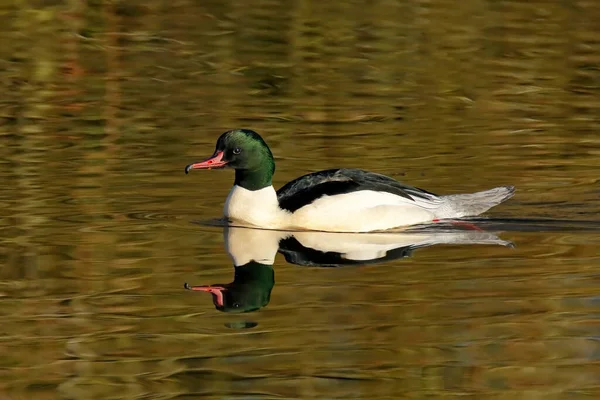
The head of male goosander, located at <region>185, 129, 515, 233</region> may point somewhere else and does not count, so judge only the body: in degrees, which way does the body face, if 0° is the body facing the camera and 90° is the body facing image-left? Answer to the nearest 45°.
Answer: approximately 90°
